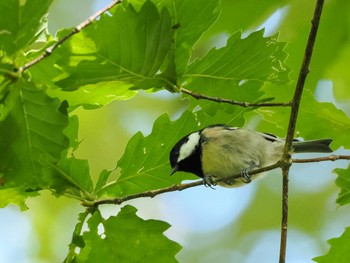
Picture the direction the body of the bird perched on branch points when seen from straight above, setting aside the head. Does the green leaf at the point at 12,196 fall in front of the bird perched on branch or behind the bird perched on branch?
in front

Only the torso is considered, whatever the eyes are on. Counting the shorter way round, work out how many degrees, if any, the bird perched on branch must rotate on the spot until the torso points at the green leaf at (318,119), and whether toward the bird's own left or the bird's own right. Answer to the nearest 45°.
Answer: approximately 135° to the bird's own left

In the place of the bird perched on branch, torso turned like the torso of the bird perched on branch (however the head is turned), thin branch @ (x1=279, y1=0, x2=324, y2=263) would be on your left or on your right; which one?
on your left

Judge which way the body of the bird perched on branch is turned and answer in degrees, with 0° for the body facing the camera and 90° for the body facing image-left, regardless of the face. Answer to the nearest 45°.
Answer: approximately 90°

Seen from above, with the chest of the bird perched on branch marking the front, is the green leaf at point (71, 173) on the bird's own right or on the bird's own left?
on the bird's own left
